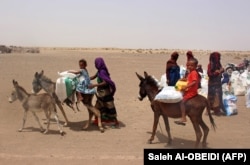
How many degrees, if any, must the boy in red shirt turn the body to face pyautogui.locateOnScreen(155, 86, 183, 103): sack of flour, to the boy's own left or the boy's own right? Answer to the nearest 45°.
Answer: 0° — they already face it

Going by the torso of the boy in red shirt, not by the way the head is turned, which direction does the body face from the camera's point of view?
to the viewer's left

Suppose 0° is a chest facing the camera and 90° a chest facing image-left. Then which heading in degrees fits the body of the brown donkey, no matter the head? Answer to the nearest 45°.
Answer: approximately 90°

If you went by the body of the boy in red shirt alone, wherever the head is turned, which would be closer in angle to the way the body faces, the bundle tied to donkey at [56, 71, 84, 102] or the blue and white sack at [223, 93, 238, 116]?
the bundle tied to donkey

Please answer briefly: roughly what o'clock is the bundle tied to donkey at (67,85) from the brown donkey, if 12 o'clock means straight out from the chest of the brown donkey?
The bundle tied to donkey is roughly at 1 o'clock from the brown donkey.
